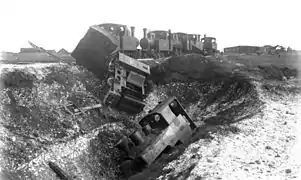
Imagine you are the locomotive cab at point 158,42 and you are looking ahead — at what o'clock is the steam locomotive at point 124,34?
the steam locomotive at point 124,34 is roughly at 11 o'clock from the locomotive cab at point 158,42.

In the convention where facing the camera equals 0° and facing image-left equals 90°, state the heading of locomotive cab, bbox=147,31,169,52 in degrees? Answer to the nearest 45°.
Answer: approximately 45°

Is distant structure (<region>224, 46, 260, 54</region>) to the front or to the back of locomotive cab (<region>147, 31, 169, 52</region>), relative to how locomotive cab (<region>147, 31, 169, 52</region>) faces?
to the back

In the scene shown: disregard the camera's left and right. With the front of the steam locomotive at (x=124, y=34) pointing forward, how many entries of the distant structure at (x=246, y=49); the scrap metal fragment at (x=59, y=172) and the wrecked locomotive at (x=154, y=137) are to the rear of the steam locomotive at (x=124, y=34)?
1
